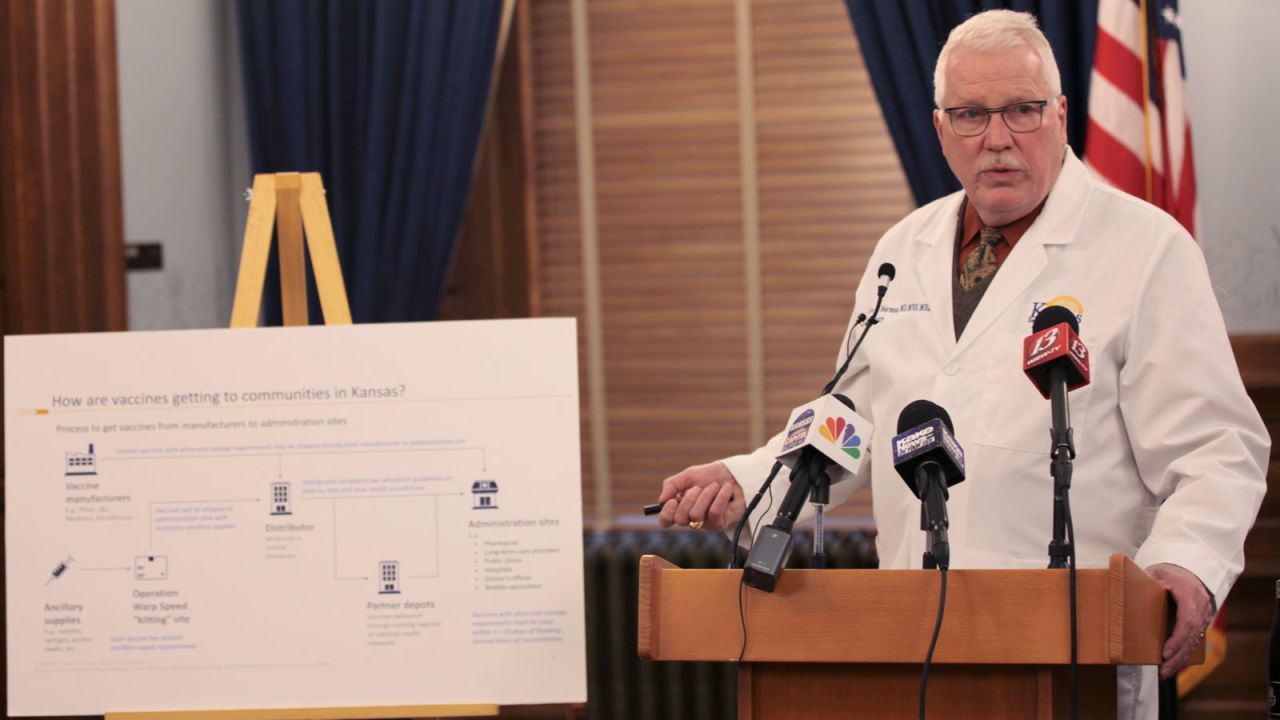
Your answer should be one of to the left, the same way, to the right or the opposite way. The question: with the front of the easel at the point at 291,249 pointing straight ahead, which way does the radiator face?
the same way

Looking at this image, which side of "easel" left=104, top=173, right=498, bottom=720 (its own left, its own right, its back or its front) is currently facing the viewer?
front

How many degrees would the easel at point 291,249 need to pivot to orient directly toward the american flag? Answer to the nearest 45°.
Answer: approximately 90° to its left

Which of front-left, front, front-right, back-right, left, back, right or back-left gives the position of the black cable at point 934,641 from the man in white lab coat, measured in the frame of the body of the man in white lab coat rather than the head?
front-left

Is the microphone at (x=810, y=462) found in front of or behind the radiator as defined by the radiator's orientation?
in front

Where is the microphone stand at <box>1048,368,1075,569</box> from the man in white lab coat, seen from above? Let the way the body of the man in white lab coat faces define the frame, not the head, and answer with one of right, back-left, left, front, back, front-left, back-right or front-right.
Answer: front-left

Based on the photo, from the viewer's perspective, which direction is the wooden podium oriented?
toward the camera

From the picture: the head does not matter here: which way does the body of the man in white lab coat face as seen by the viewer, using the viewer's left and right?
facing the viewer and to the left of the viewer

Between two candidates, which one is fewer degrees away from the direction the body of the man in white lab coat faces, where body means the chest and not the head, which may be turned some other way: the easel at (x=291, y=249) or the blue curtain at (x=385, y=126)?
the easel
